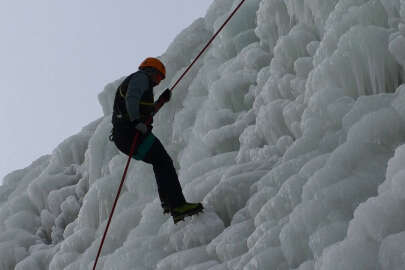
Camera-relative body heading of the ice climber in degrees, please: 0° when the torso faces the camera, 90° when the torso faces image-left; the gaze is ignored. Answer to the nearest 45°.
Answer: approximately 270°
